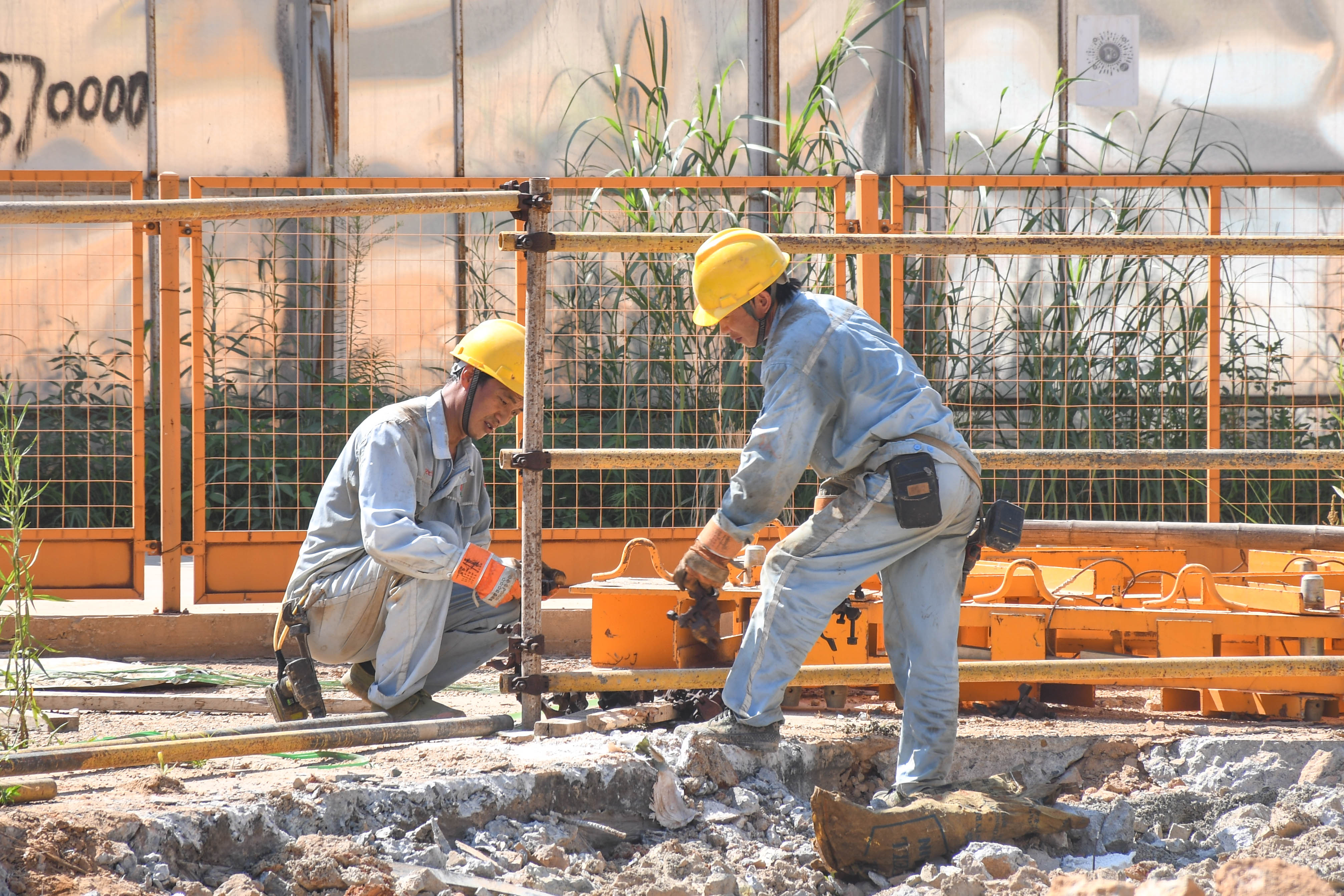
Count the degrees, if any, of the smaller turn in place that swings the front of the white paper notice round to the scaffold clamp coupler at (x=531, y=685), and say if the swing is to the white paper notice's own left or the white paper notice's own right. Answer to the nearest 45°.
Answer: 0° — it already faces it

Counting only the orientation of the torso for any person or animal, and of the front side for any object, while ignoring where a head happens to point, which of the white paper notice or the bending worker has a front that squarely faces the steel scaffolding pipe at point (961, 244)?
the white paper notice

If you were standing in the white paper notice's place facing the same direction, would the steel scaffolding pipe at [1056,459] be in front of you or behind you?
in front

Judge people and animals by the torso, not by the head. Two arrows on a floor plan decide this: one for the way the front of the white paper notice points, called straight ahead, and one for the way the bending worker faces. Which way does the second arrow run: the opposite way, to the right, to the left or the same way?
to the right

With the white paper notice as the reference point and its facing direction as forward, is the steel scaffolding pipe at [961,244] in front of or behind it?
in front

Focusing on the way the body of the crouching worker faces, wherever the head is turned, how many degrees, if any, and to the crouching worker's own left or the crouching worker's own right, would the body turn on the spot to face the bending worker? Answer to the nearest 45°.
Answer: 0° — they already face them

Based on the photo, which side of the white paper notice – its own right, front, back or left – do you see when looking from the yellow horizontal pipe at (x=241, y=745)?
front

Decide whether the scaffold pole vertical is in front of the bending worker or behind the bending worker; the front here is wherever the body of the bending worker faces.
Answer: in front

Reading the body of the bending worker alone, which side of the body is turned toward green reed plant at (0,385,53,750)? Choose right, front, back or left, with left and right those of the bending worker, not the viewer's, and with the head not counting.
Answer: front

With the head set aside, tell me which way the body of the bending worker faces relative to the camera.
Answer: to the viewer's left

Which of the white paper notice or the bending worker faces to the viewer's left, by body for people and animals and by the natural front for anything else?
the bending worker

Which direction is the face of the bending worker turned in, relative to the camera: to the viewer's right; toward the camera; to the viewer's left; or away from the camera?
to the viewer's left

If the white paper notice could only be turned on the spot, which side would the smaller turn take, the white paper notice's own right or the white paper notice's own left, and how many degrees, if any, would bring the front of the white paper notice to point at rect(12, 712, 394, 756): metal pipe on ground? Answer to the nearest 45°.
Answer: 0° — it already faces it

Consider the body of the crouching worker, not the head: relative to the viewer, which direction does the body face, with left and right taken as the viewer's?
facing the viewer and to the right of the viewer

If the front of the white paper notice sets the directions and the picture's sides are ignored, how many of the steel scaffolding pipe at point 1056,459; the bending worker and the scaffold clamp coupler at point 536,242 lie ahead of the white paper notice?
3

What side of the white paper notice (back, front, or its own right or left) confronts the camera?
front

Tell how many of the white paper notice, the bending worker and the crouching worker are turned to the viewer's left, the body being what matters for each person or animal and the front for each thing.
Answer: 1

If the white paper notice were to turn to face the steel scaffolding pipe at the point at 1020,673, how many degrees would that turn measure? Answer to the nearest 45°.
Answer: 0° — it already faces it
